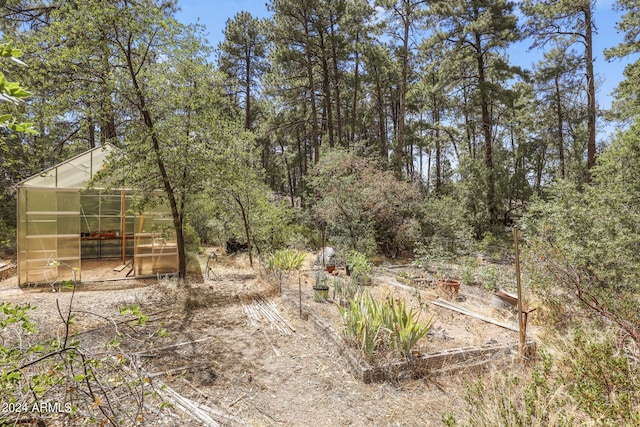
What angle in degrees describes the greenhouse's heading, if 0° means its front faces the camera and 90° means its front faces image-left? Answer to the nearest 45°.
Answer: approximately 0°

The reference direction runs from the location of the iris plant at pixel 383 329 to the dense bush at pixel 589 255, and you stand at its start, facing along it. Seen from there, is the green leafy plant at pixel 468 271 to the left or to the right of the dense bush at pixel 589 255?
left

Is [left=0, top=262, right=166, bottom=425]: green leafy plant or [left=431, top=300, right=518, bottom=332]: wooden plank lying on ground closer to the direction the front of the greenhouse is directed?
the green leafy plant

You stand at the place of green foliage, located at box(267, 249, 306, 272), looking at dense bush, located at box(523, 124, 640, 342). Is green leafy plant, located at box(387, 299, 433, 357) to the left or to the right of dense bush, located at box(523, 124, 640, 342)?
right

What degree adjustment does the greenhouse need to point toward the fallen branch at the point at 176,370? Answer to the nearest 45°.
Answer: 0° — it already faces it

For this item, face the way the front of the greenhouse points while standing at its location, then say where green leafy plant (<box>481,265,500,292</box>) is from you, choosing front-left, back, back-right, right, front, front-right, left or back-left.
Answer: front-left

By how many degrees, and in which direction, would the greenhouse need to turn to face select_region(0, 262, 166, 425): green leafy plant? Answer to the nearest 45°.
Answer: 0° — it already faces it

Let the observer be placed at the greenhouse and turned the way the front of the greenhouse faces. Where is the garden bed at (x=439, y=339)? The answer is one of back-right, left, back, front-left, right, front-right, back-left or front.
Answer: front-left

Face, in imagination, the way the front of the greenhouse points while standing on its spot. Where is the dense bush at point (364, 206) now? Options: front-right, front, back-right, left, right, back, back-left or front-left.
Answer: left

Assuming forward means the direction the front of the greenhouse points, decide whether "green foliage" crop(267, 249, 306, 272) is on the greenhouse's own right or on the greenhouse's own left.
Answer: on the greenhouse's own left

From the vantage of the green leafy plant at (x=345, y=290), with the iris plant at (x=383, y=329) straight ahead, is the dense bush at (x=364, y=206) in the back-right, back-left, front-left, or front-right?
back-left

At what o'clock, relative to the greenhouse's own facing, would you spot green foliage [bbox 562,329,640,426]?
The green foliage is roughly at 11 o'clock from the greenhouse.
